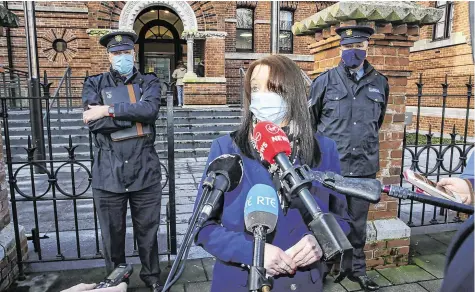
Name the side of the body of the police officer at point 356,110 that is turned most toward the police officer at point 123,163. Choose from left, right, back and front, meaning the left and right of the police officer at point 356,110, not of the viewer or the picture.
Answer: right

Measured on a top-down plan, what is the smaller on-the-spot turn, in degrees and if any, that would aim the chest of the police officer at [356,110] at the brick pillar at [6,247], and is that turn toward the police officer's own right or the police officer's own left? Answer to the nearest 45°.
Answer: approximately 90° to the police officer's own right

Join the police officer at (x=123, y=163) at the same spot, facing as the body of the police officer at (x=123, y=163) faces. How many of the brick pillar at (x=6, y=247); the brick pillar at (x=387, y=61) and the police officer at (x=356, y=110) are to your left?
2

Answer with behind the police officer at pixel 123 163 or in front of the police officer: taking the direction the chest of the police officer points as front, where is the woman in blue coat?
in front

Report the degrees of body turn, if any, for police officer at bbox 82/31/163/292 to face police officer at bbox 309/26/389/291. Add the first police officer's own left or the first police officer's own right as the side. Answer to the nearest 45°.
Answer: approximately 90° to the first police officer's own left

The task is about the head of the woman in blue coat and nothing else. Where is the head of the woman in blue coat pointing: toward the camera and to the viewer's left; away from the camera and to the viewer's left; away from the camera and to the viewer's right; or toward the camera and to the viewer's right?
toward the camera and to the viewer's left

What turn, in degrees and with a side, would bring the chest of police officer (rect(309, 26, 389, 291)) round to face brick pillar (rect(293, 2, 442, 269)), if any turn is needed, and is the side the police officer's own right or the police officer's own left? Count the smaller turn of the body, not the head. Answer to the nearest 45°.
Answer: approximately 135° to the police officer's own left

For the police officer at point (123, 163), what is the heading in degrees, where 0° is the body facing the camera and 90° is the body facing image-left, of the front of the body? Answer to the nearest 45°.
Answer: approximately 0°

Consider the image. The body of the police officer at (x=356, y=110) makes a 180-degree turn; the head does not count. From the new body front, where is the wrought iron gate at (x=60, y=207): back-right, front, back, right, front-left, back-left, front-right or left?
left

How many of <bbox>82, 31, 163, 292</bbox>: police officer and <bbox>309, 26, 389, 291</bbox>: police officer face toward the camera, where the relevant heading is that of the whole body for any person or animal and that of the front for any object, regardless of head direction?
2

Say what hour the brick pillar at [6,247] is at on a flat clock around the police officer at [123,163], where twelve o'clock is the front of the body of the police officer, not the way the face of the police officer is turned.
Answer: The brick pillar is roughly at 4 o'clock from the police officer.
